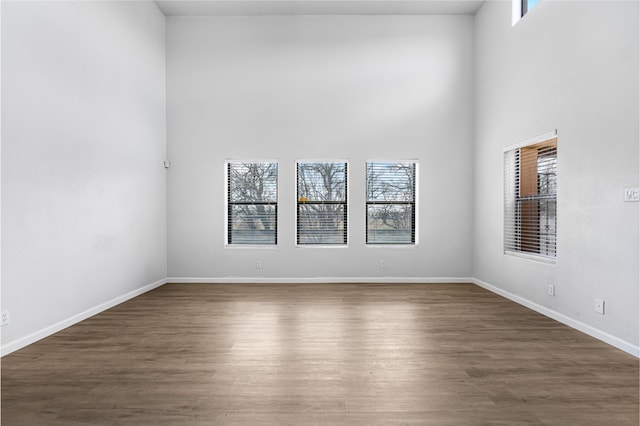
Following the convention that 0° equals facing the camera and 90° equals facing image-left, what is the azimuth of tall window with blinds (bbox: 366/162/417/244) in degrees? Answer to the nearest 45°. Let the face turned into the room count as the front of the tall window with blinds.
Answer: approximately 0°

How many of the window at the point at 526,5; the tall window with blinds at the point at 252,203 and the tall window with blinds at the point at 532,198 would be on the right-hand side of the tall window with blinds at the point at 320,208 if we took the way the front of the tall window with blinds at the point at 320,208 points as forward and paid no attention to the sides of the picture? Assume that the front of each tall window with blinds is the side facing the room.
1

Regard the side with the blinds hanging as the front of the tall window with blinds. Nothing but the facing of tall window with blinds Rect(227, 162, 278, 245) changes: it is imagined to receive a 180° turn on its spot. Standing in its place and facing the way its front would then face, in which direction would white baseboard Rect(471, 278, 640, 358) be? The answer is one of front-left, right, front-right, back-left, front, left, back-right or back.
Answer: back-right

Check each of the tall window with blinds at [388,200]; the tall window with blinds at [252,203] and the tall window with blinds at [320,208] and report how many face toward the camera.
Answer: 3

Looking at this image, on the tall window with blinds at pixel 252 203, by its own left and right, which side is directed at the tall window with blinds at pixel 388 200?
left

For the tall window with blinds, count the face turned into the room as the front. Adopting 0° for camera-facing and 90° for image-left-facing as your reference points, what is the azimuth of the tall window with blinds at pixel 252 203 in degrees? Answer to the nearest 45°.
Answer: approximately 0°

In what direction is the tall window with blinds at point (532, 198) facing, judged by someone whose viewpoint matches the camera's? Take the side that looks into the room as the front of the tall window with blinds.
facing the viewer and to the left of the viewer

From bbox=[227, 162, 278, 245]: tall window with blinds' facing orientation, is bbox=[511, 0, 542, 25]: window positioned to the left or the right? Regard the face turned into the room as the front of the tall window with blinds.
on its left

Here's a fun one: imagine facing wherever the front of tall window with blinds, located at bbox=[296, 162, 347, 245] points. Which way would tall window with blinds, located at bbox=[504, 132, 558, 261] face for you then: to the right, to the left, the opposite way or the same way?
to the right

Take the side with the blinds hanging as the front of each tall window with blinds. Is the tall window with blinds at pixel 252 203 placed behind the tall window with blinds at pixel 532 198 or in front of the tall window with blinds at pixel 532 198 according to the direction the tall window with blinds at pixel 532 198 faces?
in front

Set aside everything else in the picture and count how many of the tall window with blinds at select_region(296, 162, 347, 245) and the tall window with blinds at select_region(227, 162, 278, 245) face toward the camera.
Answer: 2
